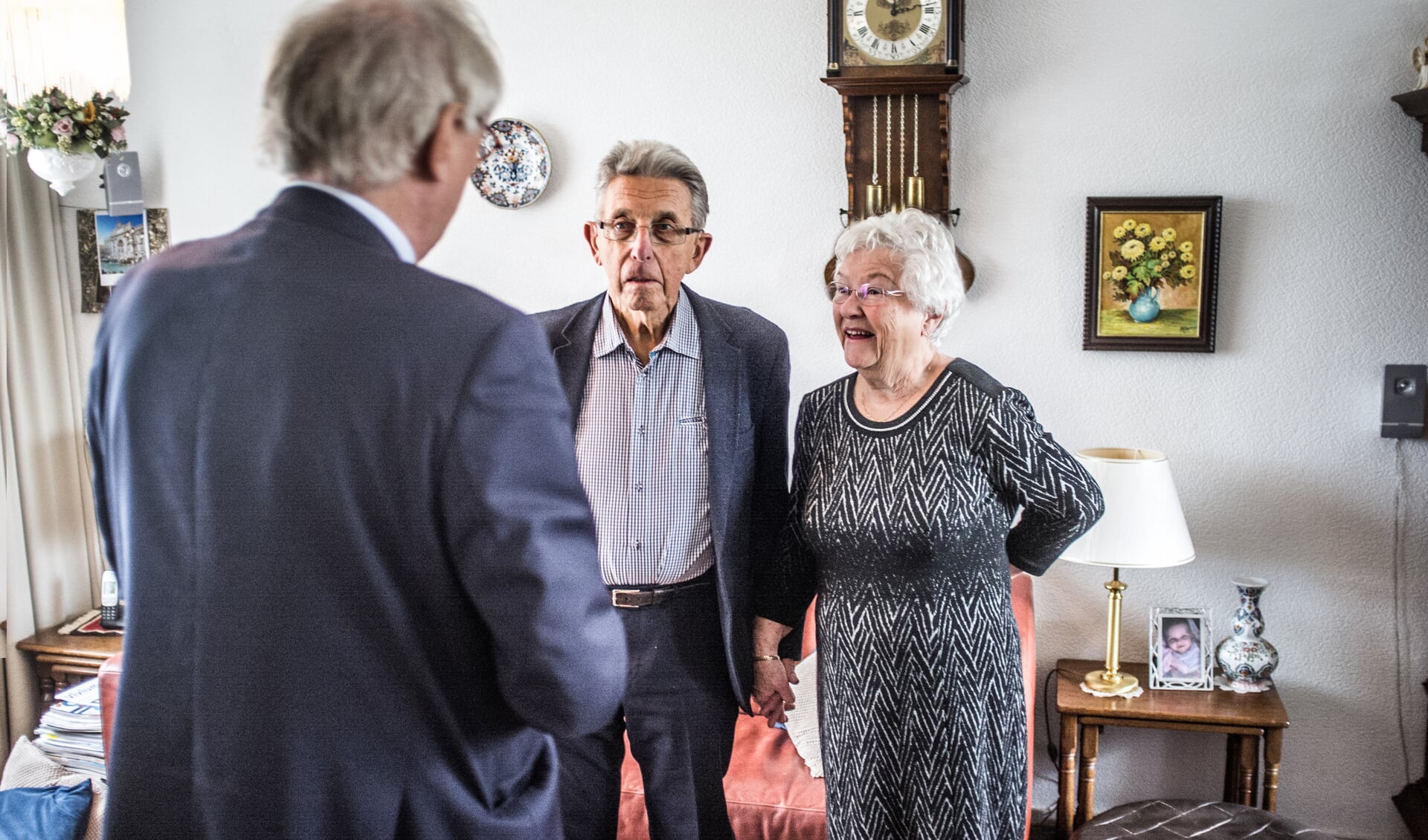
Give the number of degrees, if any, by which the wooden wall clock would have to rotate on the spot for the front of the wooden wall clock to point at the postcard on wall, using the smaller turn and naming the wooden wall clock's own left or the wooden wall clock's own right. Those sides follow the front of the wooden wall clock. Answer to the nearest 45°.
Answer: approximately 90° to the wooden wall clock's own right

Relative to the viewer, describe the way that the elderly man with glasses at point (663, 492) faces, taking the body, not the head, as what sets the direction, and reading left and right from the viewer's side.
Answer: facing the viewer

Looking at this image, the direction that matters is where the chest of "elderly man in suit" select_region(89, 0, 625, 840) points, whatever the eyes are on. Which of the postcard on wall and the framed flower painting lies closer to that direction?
the framed flower painting

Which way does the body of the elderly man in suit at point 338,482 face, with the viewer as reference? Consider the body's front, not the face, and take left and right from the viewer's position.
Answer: facing away from the viewer and to the right of the viewer

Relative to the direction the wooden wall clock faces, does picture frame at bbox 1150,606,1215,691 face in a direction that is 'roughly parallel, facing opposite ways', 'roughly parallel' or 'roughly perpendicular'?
roughly parallel

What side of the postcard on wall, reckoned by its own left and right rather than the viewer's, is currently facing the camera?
front

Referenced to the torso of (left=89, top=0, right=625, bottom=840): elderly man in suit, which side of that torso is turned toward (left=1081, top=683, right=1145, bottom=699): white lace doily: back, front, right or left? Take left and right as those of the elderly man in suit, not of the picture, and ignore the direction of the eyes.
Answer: front

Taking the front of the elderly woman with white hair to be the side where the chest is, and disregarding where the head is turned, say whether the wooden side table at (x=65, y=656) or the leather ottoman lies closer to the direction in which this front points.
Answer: the wooden side table

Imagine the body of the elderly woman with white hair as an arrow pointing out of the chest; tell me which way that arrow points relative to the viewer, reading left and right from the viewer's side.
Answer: facing the viewer and to the left of the viewer

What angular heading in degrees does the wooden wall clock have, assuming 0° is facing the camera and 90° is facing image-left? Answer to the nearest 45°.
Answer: approximately 0°

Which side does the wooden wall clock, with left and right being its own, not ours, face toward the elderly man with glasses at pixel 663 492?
front

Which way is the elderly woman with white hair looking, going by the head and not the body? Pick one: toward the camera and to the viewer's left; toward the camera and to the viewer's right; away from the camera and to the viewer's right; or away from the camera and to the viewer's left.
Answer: toward the camera and to the viewer's left

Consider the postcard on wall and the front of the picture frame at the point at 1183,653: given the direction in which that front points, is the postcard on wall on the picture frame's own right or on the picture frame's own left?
on the picture frame's own right

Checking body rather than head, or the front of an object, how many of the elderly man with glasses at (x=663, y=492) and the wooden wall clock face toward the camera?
2

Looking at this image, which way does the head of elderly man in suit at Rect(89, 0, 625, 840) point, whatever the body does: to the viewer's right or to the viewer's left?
to the viewer's right
